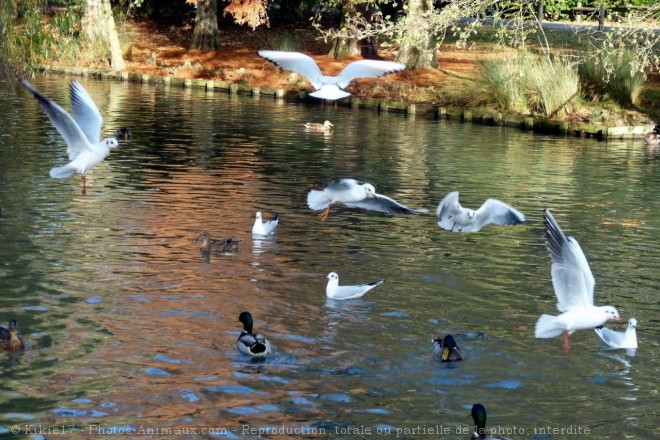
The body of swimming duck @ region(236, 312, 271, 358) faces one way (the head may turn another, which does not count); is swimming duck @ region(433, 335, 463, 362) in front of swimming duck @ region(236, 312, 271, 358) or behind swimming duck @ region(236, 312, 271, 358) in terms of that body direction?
behind

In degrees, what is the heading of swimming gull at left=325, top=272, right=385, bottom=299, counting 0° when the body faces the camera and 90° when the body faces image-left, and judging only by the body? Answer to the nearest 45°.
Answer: approximately 90°

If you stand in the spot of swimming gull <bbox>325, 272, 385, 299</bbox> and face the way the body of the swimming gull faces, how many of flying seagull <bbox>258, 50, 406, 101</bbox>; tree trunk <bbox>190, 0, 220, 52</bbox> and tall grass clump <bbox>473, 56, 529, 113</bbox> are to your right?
3

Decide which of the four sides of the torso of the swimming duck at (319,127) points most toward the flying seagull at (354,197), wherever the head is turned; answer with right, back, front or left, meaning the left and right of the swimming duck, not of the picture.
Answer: right

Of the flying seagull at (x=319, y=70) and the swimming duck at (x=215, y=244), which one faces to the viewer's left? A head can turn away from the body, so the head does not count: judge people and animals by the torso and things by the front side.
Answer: the swimming duck

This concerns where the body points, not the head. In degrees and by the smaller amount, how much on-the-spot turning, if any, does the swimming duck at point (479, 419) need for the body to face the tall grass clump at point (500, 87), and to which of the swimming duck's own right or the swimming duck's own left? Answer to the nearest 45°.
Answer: approximately 45° to the swimming duck's own right

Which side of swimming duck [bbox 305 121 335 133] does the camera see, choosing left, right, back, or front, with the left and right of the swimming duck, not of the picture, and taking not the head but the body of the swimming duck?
right
